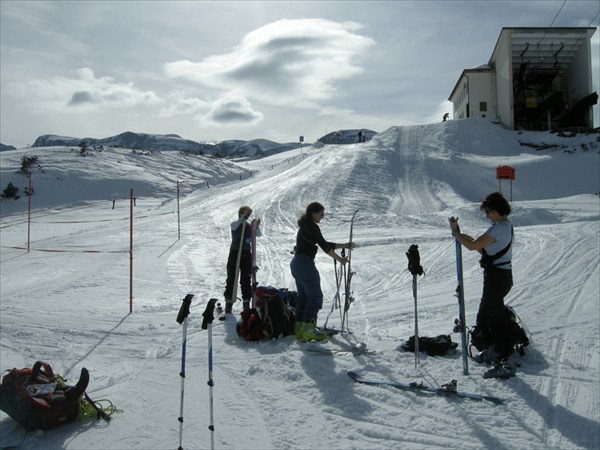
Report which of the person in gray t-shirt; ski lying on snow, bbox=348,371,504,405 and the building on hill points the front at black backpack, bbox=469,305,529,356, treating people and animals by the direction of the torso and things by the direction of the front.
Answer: the building on hill

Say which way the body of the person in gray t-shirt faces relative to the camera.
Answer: to the viewer's left

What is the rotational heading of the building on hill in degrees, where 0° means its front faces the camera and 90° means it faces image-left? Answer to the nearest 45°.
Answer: approximately 0°

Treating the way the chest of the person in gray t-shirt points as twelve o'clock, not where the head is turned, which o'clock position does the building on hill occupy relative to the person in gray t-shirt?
The building on hill is roughly at 3 o'clock from the person in gray t-shirt.

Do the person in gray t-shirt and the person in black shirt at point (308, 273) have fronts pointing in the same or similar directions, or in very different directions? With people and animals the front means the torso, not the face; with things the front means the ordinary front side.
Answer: very different directions

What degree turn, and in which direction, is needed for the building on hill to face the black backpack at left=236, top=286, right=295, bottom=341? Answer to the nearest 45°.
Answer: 0° — it already faces it

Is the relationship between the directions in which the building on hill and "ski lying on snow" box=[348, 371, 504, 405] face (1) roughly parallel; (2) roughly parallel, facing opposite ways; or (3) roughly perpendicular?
roughly perpendicular

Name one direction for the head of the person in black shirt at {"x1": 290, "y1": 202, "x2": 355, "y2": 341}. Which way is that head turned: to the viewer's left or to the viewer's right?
to the viewer's right
